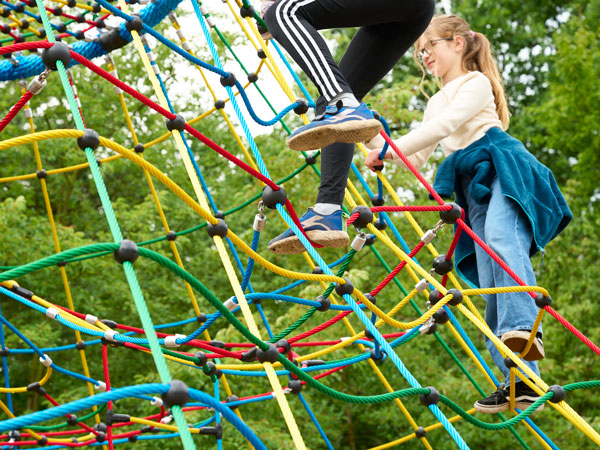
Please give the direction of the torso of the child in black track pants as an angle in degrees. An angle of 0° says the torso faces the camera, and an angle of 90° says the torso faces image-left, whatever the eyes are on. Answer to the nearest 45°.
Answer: approximately 90°

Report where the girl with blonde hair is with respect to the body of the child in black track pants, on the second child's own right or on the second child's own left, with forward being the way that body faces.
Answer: on the second child's own right
